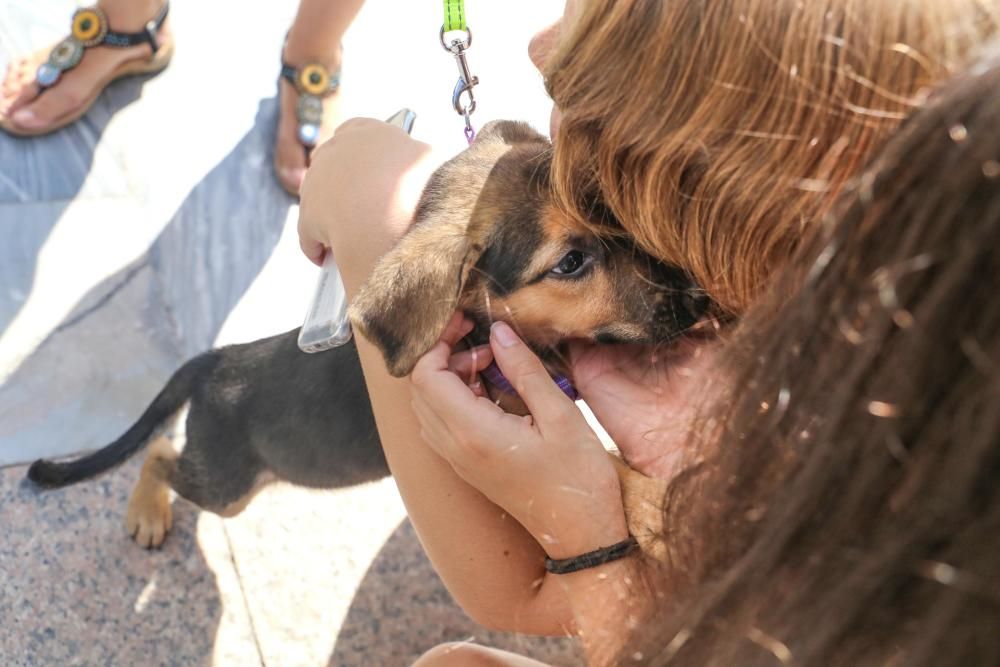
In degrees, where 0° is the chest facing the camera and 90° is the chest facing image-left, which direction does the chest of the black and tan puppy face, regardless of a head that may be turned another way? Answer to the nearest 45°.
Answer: approximately 270°
